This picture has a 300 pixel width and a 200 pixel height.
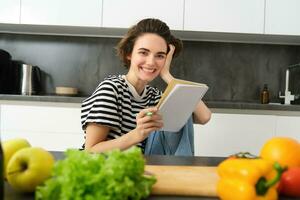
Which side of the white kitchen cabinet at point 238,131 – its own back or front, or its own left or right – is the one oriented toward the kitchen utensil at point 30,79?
right

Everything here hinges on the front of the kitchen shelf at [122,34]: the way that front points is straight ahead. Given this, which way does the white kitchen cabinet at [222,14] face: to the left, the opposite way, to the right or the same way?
the same way

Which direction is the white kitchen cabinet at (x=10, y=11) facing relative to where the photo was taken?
toward the camera

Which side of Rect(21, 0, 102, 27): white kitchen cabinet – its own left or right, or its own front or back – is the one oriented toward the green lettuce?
front

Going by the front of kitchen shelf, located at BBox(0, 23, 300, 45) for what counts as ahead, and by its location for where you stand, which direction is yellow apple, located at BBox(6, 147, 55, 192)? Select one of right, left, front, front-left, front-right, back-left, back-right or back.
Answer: front

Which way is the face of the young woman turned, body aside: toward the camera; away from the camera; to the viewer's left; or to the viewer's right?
toward the camera

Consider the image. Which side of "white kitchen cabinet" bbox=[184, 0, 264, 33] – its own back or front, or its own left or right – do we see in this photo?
front

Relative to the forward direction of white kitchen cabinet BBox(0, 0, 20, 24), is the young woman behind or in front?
in front

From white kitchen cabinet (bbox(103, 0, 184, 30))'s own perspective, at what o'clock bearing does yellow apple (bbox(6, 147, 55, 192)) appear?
The yellow apple is roughly at 12 o'clock from the white kitchen cabinet.

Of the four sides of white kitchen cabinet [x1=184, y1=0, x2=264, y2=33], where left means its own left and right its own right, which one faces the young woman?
front

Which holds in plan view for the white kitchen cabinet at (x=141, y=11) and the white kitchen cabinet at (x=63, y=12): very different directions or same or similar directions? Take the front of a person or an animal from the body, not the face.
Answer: same or similar directions

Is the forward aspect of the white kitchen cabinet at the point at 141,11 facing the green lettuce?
yes

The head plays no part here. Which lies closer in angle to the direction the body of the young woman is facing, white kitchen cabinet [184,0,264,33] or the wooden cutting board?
the wooden cutting board

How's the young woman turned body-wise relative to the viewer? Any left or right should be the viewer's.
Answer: facing the viewer and to the right of the viewer

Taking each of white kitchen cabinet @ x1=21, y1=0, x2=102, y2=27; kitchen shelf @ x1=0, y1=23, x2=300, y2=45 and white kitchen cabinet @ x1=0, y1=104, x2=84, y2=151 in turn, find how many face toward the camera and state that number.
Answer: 3

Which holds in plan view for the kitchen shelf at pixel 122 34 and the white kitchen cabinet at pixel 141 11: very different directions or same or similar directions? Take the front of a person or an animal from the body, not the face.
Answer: same or similar directions
